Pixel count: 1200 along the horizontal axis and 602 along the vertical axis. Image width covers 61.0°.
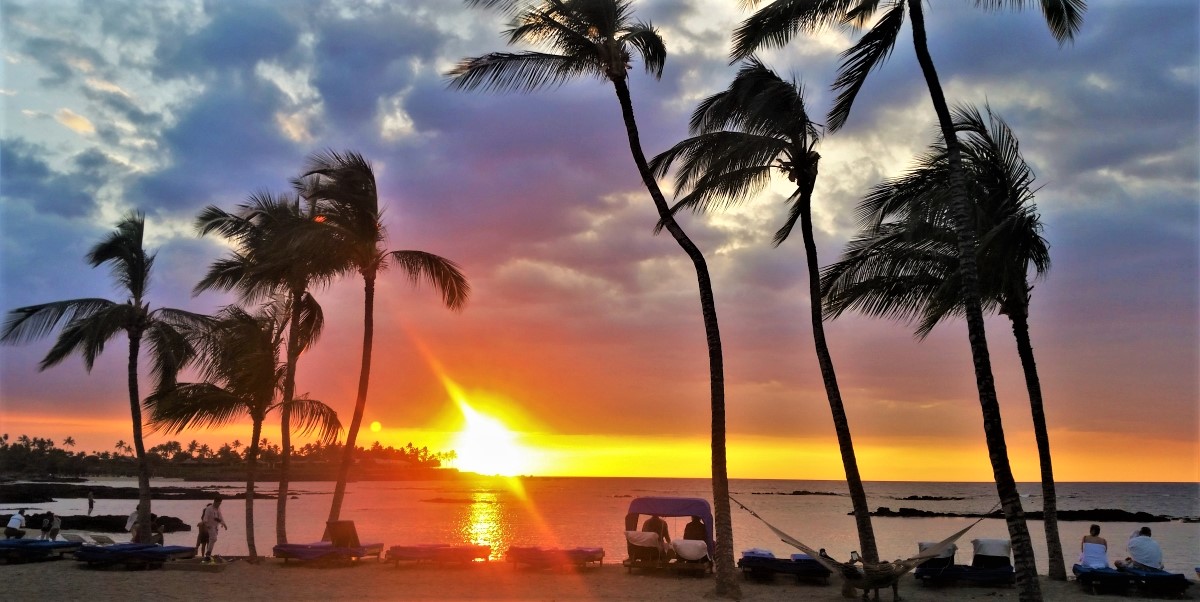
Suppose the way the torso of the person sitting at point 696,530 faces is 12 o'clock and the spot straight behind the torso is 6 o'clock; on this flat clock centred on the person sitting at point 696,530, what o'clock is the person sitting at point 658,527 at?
the person sitting at point 658,527 is roughly at 10 o'clock from the person sitting at point 696,530.

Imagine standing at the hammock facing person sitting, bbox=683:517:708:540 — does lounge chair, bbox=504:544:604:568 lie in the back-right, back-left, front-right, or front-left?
front-left

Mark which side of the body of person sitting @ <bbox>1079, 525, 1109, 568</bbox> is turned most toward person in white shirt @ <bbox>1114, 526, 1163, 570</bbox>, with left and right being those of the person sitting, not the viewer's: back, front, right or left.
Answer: right

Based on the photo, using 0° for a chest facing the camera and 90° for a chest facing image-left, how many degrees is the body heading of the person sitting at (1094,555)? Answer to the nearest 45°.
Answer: approximately 180°

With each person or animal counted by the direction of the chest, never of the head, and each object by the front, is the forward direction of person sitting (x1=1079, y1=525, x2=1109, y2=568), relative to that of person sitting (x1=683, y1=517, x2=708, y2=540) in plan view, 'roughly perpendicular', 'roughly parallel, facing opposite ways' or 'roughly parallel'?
roughly parallel

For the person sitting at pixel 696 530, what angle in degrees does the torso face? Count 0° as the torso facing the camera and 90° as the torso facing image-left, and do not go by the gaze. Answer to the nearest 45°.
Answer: approximately 180°

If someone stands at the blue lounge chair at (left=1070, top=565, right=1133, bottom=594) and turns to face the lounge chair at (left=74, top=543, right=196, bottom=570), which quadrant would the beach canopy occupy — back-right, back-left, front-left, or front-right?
front-right

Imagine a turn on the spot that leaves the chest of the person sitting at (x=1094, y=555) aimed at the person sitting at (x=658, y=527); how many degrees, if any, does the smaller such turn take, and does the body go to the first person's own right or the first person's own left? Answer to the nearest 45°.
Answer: approximately 90° to the first person's own left

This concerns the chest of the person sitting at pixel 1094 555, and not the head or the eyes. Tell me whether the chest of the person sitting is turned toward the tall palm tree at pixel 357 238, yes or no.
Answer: no

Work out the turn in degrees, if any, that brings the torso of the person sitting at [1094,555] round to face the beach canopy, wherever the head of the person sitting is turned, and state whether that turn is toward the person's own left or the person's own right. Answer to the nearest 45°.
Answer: approximately 90° to the person's own left

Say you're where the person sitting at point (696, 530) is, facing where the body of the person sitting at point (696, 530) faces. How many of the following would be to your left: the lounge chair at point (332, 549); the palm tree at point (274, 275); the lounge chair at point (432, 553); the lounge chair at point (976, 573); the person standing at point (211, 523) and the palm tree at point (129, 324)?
5

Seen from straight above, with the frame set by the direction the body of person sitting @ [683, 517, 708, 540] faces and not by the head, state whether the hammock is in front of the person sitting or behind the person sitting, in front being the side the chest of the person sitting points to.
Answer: behind

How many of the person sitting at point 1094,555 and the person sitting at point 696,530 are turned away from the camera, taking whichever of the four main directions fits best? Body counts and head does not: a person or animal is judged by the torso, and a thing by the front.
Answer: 2

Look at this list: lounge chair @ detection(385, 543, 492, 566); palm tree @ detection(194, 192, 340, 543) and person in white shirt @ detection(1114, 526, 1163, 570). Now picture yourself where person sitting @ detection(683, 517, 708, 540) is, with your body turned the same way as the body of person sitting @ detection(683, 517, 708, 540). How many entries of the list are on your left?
2

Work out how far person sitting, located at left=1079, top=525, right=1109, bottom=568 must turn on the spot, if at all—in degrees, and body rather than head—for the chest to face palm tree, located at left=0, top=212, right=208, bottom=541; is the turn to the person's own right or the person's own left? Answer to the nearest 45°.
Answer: approximately 90° to the person's own left

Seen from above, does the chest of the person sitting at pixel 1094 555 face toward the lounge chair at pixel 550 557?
no
